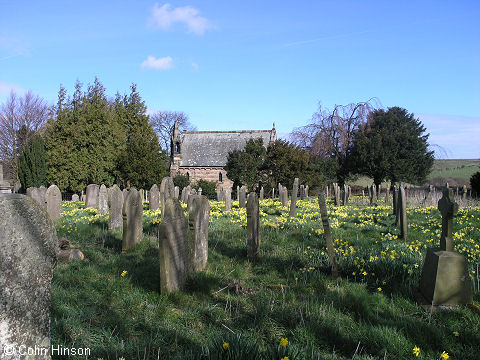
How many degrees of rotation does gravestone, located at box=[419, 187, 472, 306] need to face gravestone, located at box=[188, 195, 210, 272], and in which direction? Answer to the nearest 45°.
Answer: approximately 45° to its right

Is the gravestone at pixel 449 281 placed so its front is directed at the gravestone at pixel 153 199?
no

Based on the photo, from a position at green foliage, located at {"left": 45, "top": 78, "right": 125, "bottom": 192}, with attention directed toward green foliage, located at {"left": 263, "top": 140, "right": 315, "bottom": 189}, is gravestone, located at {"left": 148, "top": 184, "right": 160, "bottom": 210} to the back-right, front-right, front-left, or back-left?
front-right

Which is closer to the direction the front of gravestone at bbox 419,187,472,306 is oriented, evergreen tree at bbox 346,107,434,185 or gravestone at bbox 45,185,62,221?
the gravestone

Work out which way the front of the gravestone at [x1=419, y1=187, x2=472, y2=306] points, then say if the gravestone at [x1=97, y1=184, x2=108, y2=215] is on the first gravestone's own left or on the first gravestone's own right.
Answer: on the first gravestone's own right

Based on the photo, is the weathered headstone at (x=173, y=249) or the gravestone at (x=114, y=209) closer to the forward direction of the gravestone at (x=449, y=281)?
the weathered headstone

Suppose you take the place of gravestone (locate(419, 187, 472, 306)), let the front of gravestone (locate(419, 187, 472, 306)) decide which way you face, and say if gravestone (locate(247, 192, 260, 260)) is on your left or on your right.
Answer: on your right

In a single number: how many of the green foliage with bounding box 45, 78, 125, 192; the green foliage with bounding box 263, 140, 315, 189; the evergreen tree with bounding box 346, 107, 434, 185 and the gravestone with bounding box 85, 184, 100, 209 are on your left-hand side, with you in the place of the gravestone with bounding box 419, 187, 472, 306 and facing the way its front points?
0

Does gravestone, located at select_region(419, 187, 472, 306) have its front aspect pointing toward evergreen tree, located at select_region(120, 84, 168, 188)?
no

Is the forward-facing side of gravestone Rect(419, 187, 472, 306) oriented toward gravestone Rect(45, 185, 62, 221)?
no

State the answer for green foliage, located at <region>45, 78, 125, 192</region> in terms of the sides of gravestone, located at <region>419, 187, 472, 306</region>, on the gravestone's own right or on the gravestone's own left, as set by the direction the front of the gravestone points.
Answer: on the gravestone's own right
